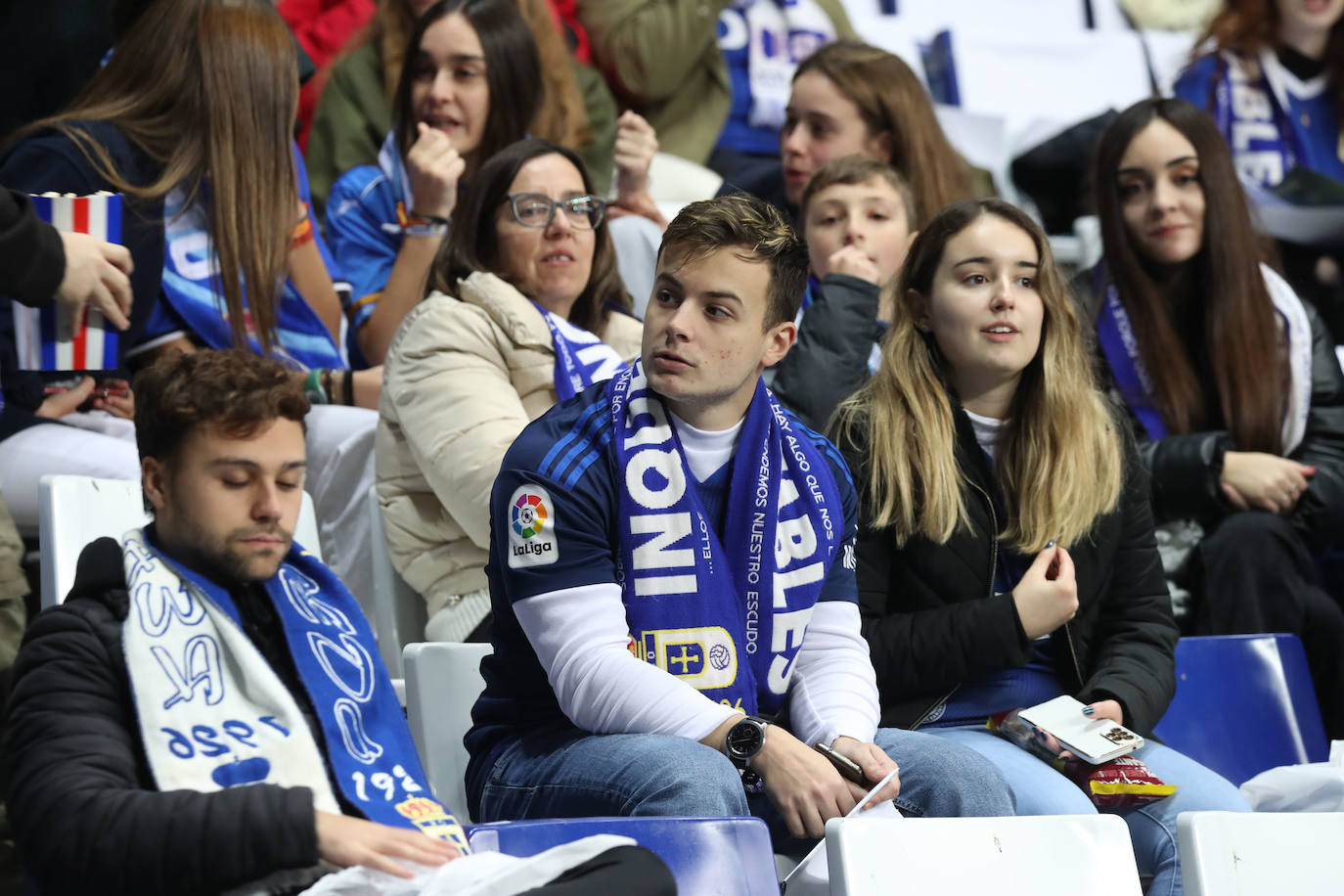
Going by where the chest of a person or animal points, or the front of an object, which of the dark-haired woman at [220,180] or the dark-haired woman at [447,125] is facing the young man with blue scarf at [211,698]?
the dark-haired woman at [447,125]

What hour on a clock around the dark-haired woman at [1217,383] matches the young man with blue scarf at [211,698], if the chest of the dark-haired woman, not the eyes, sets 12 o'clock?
The young man with blue scarf is roughly at 1 o'clock from the dark-haired woman.

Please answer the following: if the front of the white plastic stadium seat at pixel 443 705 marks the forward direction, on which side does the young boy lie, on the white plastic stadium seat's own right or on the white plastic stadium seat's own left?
on the white plastic stadium seat's own left

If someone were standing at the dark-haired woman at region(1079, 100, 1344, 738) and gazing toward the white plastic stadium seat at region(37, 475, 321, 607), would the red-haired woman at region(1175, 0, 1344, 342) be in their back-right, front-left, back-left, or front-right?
back-right

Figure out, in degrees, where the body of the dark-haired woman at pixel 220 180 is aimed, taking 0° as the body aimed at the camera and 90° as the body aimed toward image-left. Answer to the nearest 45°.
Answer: approximately 180°

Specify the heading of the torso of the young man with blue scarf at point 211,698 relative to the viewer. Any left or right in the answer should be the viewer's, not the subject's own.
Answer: facing the viewer and to the right of the viewer

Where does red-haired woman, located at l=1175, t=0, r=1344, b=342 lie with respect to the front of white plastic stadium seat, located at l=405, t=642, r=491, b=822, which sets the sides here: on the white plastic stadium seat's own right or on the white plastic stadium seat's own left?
on the white plastic stadium seat's own left

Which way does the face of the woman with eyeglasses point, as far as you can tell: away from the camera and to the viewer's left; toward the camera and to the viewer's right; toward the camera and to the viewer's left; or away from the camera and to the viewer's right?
toward the camera and to the viewer's right

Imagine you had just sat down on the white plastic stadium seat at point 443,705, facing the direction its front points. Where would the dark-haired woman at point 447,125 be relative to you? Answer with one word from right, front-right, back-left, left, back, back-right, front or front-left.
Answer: back

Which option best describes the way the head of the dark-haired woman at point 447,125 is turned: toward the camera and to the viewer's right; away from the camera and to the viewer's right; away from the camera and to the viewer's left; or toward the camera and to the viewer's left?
toward the camera and to the viewer's right

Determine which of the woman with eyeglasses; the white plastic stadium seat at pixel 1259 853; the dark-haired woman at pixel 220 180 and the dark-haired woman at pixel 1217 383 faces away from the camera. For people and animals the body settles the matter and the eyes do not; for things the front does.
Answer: the dark-haired woman at pixel 220 180
